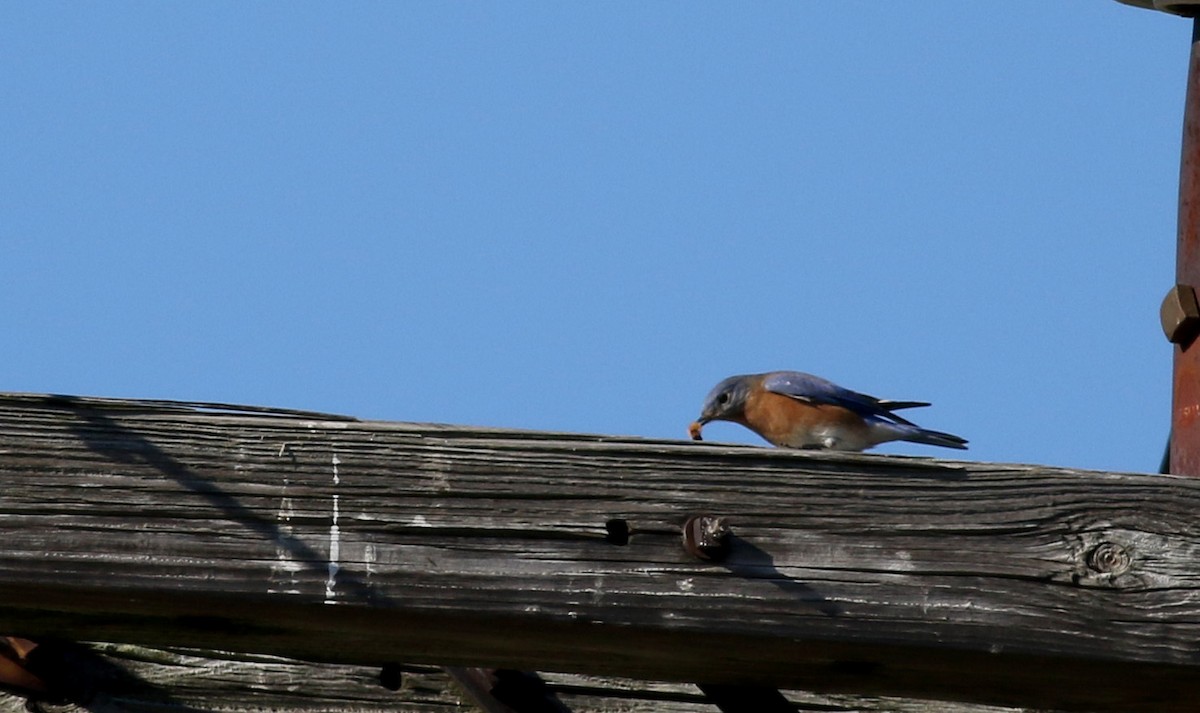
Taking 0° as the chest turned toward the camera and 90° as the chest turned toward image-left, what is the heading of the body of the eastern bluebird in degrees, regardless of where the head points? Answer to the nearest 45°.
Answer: approximately 90°
